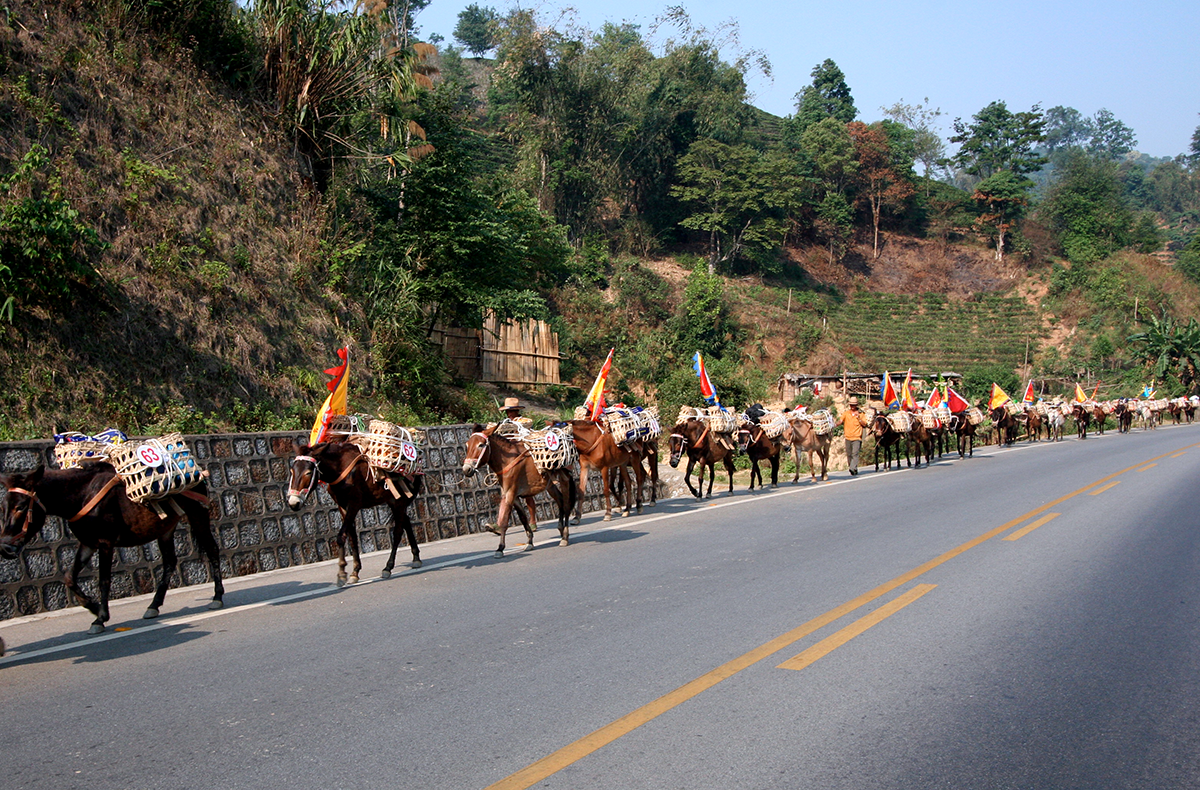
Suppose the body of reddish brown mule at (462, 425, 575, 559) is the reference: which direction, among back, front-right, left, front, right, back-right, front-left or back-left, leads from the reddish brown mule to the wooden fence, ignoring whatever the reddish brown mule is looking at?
back-right

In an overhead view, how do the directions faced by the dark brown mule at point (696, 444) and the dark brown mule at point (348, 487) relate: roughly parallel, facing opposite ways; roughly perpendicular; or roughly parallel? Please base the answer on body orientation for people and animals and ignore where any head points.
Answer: roughly parallel

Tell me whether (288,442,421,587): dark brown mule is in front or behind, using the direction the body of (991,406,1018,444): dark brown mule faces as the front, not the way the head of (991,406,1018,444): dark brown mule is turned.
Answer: in front

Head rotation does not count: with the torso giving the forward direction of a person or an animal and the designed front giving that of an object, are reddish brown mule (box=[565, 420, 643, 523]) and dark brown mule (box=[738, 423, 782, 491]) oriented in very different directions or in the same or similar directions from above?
same or similar directions

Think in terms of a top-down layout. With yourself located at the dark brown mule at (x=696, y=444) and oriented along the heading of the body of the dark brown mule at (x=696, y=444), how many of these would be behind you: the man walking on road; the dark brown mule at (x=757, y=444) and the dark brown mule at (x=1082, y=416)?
3

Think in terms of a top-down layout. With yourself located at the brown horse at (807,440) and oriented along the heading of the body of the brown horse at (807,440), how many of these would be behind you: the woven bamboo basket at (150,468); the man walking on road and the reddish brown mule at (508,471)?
1

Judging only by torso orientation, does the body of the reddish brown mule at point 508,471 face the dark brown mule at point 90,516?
yes

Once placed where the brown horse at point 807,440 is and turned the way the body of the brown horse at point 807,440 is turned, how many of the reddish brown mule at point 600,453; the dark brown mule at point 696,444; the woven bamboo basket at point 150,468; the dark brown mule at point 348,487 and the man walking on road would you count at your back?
1

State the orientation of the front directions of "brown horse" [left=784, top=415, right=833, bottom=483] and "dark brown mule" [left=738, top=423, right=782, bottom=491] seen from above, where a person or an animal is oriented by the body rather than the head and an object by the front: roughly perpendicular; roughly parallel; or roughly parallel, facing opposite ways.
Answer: roughly parallel

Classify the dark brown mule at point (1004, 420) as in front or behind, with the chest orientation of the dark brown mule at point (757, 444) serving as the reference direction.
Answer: behind

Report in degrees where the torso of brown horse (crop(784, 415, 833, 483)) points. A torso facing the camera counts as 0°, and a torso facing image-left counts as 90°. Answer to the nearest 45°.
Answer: approximately 45°

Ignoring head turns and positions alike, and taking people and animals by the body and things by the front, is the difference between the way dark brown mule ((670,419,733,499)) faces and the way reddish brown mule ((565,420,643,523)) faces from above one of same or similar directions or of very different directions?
same or similar directions

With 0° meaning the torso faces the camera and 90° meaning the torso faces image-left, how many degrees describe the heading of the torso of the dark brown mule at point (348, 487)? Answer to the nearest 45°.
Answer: approximately 45°

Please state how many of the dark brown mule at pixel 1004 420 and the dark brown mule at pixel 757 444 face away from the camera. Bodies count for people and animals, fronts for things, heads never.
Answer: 0

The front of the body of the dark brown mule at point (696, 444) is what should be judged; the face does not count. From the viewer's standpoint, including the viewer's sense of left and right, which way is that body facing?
facing the viewer and to the left of the viewer

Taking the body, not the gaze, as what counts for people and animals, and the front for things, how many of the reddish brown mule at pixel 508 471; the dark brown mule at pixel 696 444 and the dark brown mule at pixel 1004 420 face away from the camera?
0

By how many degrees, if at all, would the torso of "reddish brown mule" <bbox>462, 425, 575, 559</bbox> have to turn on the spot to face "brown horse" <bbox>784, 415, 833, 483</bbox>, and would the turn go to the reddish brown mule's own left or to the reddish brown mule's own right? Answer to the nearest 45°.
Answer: approximately 180°
